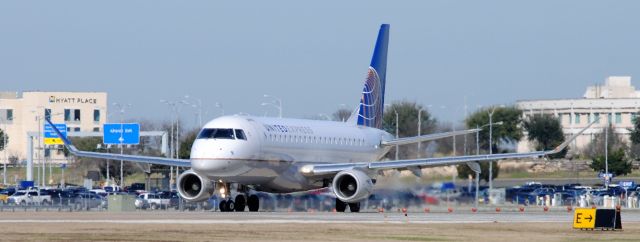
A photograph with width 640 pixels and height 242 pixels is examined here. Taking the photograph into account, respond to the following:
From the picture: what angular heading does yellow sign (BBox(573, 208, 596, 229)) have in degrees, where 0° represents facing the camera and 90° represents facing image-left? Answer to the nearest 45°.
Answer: approximately 0°
